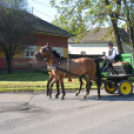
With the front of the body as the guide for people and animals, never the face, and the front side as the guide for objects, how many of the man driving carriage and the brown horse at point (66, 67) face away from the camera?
0

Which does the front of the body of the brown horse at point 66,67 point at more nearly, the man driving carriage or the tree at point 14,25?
the tree

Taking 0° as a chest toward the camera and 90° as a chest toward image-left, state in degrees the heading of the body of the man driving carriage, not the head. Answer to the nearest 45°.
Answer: approximately 45°

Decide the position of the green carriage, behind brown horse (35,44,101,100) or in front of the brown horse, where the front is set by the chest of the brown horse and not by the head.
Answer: behind

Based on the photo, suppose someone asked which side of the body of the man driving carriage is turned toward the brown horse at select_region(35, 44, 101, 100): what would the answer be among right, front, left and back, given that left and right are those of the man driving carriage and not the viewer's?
front

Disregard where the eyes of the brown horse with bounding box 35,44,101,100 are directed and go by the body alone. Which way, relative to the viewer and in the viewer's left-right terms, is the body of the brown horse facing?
facing to the left of the viewer
